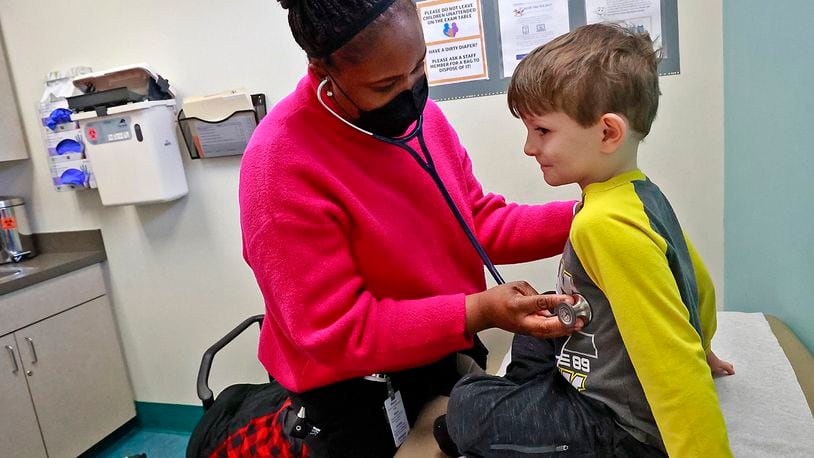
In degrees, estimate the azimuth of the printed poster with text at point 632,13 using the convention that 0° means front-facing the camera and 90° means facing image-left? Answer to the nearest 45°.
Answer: approximately 0°

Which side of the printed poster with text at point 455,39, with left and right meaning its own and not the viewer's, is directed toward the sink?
right

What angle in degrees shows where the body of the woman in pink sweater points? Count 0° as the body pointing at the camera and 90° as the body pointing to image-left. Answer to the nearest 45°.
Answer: approximately 315°

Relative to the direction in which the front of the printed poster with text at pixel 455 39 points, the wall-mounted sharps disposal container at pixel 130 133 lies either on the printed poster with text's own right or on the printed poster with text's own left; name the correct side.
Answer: on the printed poster with text's own right

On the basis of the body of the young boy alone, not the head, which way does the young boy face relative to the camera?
to the viewer's left

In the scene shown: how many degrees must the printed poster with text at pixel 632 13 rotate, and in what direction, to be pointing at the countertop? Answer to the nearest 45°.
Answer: approximately 90° to its right

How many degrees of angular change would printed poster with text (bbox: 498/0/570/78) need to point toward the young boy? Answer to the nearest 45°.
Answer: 0° — it already faces them

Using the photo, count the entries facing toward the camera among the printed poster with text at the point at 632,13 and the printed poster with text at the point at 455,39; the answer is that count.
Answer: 2

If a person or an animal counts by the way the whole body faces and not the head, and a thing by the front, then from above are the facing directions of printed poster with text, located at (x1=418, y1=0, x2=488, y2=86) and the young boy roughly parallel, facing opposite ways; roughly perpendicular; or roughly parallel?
roughly perpendicular
